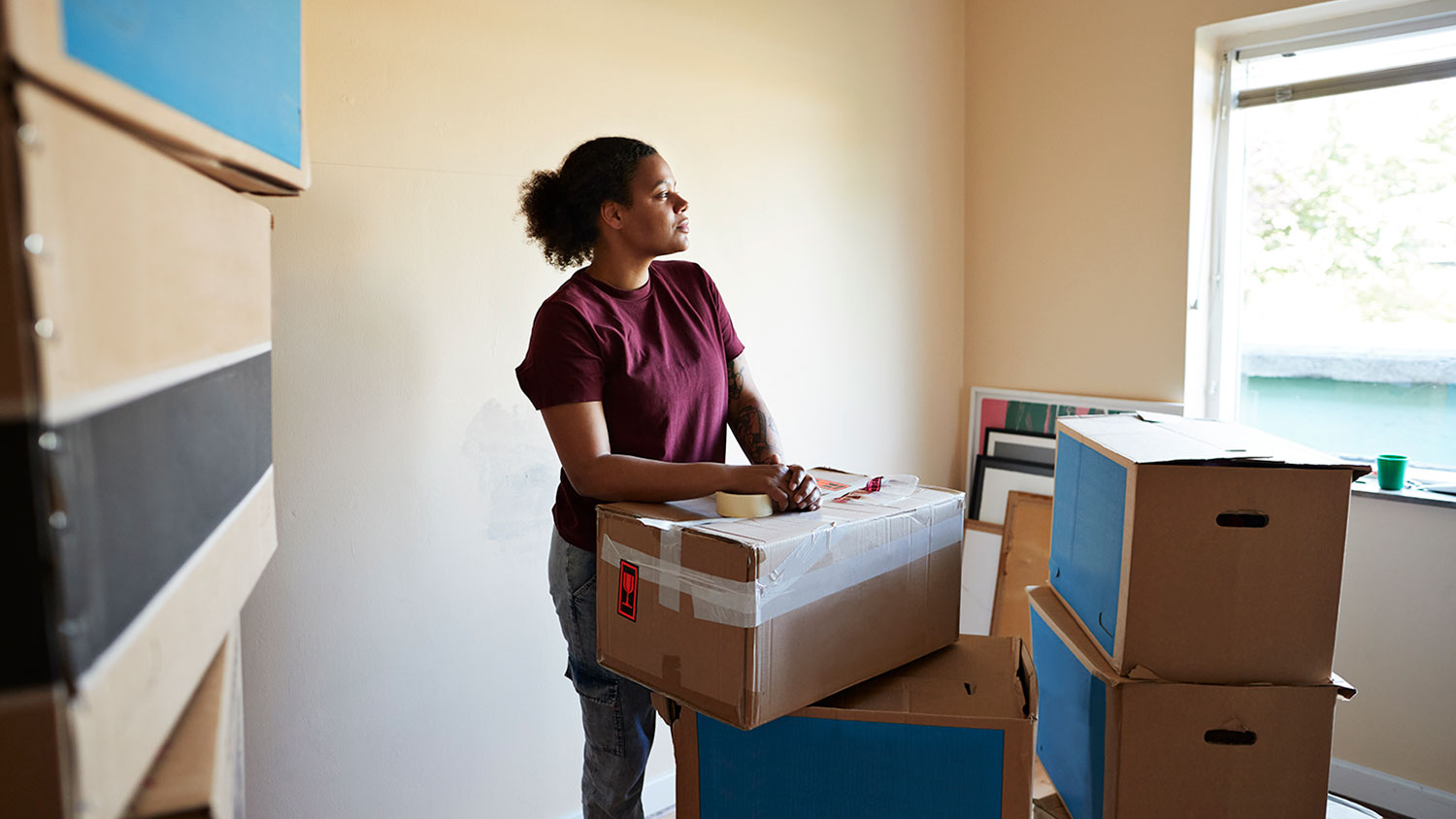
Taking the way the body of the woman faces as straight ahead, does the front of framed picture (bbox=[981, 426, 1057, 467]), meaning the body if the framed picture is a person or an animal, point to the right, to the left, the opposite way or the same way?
to the right

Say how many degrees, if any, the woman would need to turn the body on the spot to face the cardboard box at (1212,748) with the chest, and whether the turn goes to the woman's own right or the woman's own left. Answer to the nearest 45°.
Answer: approximately 45° to the woman's own left

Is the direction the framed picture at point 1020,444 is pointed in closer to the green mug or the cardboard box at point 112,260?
the cardboard box

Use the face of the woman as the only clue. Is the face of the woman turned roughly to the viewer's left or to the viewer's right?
to the viewer's right

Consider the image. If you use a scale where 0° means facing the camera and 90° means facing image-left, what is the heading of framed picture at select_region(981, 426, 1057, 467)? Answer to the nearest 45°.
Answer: approximately 45°

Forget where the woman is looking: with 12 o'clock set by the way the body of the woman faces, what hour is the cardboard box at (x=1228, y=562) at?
The cardboard box is roughly at 11 o'clock from the woman.

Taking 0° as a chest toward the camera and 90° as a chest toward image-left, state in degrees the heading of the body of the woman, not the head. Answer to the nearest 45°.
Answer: approximately 315°

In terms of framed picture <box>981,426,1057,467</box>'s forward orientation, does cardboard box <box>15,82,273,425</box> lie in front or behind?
in front

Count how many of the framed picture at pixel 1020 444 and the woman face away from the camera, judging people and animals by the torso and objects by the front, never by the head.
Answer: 0
